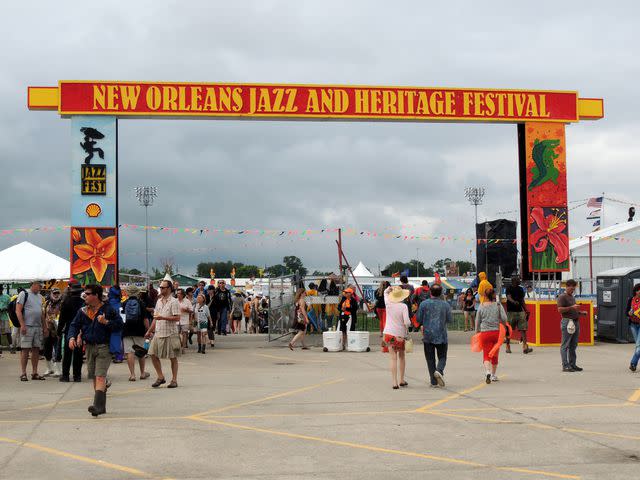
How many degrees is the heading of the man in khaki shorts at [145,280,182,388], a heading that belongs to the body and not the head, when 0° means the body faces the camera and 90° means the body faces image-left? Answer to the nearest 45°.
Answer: approximately 45°

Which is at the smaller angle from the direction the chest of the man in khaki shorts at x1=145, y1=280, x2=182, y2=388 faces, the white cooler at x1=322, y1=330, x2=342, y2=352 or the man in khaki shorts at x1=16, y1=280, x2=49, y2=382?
the man in khaki shorts

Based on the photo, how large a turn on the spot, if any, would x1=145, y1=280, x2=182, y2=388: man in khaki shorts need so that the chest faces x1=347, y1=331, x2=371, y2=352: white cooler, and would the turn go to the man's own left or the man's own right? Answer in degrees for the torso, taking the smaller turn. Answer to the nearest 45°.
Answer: approximately 180°

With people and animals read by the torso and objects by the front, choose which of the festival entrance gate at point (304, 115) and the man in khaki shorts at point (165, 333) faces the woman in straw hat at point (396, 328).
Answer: the festival entrance gate

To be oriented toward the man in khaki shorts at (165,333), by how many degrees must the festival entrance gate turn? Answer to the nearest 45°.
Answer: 0° — it already faces them

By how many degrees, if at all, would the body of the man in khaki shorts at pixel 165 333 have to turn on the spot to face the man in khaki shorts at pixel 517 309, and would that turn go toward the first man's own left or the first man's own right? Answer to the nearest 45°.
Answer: approximately 180°

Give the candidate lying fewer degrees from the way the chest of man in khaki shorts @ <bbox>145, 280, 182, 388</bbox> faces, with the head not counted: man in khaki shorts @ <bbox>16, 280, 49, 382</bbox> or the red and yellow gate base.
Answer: the man in khaki shorts

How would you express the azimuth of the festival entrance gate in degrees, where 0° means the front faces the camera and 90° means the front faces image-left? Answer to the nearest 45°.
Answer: approximately 0°

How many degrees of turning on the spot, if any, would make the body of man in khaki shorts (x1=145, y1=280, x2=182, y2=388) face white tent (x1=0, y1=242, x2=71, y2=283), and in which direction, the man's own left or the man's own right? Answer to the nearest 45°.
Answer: approximately 135° to the man's own right
